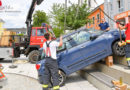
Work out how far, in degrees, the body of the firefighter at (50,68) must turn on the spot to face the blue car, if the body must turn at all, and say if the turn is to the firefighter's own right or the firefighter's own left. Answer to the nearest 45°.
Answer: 0° — they already face it

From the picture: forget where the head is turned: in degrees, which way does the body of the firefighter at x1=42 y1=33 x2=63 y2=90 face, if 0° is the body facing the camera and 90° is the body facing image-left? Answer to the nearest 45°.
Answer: approximately 225°

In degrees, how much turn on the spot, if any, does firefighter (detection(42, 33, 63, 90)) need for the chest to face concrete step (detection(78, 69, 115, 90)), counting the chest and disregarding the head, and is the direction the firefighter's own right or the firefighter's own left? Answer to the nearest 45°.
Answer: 0° — they already face it

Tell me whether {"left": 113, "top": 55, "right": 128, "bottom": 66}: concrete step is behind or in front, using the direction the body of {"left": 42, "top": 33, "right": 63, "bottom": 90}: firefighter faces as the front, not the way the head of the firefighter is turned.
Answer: in front

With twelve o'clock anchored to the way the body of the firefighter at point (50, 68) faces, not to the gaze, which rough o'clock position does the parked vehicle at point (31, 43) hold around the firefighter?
The parked vehicle is roughly at 10 o'clock from the firefighter.
